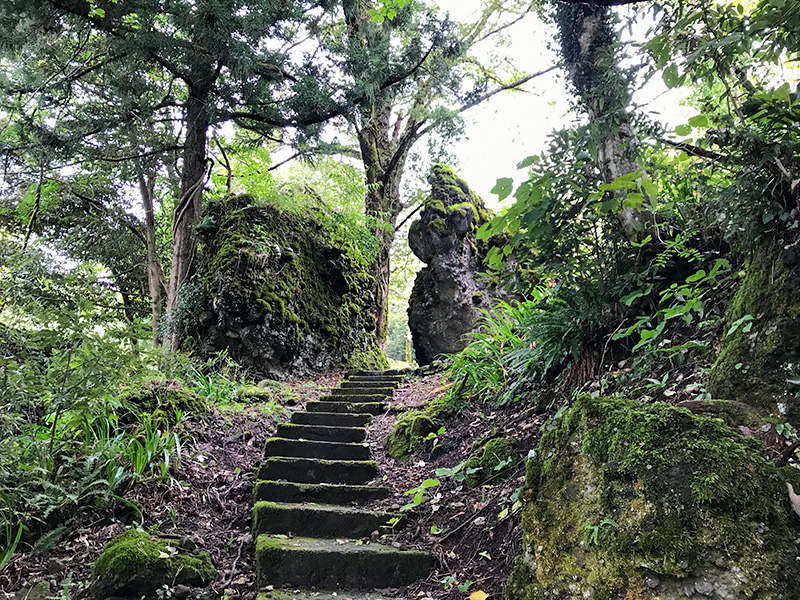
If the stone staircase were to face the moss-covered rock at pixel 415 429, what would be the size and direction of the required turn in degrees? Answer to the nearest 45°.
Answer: approximately 135° to its left

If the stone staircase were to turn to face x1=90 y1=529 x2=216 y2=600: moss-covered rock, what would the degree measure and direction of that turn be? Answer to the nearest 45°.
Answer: approximately 45° to its right

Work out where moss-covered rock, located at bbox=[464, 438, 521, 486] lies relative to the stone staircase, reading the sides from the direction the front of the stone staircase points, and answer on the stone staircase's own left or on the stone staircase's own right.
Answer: on the stone staircase's own left

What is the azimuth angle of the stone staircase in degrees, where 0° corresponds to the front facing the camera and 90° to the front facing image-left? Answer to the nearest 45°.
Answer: approximately 0°

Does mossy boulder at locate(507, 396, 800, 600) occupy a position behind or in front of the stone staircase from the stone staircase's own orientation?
in front

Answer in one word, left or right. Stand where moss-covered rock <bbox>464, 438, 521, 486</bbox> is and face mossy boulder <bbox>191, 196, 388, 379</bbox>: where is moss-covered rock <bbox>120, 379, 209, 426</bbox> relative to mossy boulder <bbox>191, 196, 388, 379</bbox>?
left

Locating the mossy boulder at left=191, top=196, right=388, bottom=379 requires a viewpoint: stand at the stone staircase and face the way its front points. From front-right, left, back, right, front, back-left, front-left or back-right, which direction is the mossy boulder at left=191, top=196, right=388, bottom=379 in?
back
